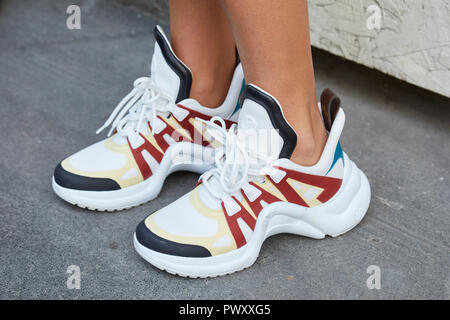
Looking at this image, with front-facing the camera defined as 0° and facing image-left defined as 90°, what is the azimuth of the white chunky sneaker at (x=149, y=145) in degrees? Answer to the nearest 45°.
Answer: approximately 45°

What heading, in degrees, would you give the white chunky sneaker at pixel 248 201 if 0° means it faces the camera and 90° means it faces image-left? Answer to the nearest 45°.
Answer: approximately 45°
